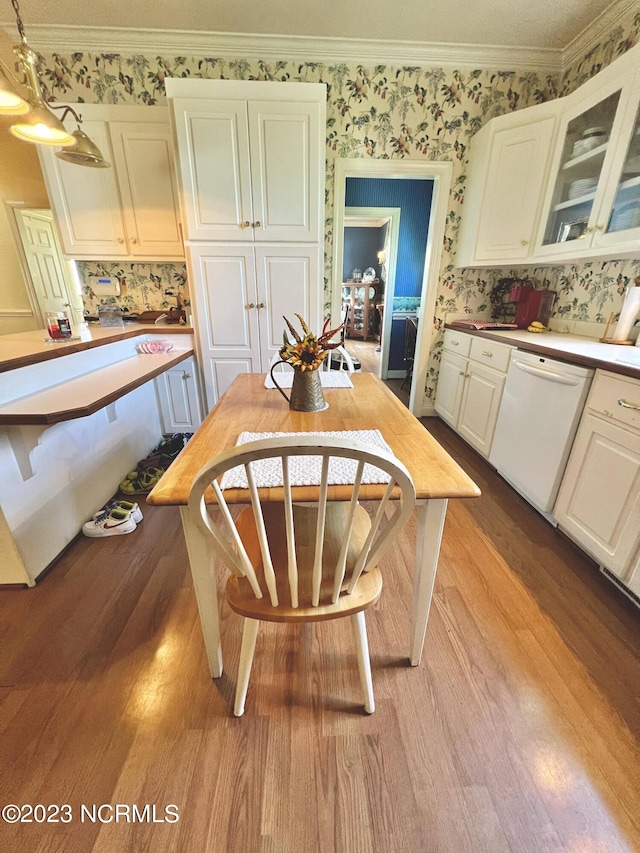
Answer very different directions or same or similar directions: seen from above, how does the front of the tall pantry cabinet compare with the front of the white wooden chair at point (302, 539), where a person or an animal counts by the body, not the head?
very different directions

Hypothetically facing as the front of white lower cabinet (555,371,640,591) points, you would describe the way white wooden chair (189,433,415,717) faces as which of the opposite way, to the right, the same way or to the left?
to the right

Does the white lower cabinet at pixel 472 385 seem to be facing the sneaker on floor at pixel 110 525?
yes

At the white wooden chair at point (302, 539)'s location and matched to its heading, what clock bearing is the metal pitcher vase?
The metal pitcher vase is roughly at 12 o'clock from the white wooden chair.

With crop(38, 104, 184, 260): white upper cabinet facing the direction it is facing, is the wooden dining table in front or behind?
in front

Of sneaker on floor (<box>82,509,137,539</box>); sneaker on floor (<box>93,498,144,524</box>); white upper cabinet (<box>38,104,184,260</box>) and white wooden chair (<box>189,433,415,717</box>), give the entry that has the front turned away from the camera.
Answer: the white wooden chair

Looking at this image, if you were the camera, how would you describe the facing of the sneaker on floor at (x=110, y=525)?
facing to the left of the viewer

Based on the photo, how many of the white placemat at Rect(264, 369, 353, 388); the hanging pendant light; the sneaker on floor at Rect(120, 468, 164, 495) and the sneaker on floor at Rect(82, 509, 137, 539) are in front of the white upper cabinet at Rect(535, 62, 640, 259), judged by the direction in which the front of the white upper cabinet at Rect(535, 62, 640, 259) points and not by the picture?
4

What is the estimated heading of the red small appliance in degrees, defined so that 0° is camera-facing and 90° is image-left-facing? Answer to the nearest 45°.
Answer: approximately 45°

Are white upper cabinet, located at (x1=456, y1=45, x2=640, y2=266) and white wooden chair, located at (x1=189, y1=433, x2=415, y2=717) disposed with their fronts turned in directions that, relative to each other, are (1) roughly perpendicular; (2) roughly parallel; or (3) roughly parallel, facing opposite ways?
roughly perpendicular

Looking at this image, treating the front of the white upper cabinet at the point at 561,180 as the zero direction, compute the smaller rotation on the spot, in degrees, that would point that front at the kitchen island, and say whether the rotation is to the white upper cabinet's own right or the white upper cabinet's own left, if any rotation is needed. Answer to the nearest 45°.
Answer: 0° — it already faces it

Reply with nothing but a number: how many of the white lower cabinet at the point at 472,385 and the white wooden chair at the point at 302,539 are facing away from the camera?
1

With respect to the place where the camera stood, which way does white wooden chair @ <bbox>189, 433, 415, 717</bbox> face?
facing away from the viewer

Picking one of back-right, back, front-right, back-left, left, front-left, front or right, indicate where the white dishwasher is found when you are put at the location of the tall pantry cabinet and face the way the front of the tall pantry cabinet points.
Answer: front-left
